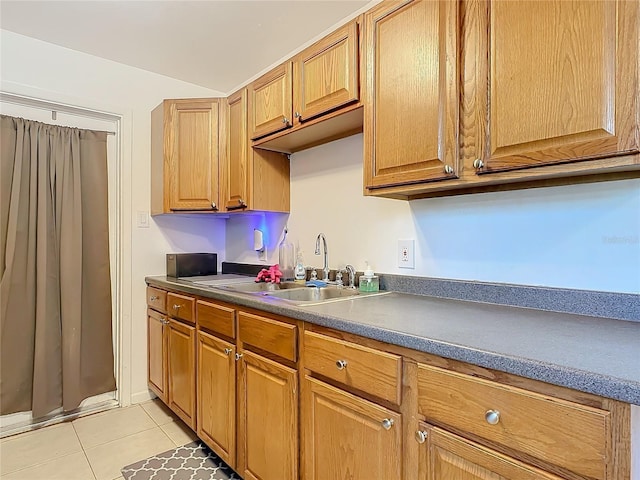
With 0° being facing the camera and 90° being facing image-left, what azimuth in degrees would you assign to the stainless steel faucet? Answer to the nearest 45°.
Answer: approximately 45°

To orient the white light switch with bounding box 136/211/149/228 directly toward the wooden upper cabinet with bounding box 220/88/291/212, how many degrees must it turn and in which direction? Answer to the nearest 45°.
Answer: approximately 45° to its left

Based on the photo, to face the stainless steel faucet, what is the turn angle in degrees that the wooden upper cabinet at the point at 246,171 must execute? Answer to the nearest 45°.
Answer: approximately 90° to its left

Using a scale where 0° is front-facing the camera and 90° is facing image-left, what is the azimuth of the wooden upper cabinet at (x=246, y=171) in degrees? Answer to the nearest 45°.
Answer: approximately 45°
